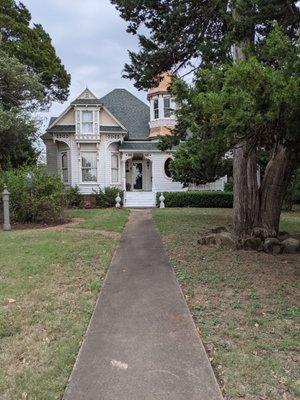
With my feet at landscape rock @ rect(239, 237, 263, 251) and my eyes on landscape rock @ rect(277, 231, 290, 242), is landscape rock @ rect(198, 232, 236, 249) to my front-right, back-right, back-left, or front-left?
back-left

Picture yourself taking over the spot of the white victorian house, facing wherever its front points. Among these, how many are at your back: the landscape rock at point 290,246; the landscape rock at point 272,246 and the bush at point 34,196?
0

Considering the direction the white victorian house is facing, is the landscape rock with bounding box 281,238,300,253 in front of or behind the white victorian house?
in front

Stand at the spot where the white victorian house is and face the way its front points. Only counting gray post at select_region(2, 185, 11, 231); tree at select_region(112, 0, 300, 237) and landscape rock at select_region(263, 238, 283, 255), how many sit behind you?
0

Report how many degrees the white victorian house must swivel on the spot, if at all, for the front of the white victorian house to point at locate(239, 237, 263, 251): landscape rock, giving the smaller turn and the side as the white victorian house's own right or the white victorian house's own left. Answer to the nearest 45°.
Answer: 0° — it already faces it

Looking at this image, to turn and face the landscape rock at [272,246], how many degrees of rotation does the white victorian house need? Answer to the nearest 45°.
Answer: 0° — it already faces it

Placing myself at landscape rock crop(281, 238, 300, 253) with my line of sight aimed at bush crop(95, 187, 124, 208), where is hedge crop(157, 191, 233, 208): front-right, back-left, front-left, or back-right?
front-right

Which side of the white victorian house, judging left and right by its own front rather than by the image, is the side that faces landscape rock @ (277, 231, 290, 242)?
front

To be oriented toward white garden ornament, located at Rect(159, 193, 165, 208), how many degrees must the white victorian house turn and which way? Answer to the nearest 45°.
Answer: approximately 45° to its left

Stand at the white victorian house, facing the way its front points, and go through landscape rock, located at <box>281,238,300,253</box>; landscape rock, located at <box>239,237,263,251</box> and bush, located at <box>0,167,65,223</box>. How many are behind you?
0

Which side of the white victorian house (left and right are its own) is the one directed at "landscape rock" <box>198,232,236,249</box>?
front

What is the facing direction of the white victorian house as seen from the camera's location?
facing the viewer
